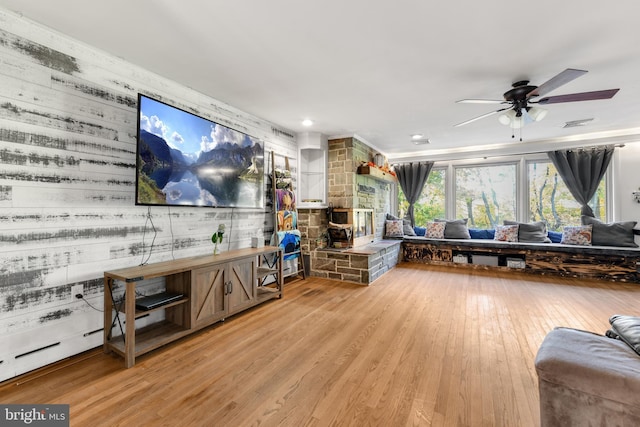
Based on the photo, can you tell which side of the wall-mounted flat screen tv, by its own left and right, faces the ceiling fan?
front

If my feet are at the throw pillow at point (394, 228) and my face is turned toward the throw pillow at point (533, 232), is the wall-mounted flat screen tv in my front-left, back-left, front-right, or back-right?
back-right

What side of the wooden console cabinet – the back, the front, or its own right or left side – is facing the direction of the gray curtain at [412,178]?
left

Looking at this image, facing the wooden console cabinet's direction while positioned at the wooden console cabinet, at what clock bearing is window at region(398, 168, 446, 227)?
The window is roughly at 10 o'clock from the wooden console cabinet.

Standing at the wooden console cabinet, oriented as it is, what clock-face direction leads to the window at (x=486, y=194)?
The window is roughly at 10 o'clock from the wooden console cabinet.

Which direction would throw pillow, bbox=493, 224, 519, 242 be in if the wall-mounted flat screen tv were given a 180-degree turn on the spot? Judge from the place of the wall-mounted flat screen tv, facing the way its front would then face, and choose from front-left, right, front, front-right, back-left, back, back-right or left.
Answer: back-right

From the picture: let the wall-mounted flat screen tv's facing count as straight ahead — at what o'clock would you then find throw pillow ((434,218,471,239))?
The throw pillow is roughly at 10 o'clock from the wall-mounted flat screen tv.

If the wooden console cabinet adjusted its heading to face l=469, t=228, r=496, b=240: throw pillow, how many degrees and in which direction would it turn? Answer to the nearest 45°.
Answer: approximately 45° to its left

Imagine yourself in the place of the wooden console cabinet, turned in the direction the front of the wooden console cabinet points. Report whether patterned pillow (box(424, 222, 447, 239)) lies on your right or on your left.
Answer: on your left

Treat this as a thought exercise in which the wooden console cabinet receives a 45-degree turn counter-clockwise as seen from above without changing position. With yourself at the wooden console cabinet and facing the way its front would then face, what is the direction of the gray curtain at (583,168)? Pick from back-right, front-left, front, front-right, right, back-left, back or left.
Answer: front

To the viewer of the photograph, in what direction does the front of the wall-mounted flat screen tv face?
facing the viewer and to the right of the viewer

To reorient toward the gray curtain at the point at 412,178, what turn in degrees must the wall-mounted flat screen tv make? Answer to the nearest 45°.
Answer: approximately 90° to its left

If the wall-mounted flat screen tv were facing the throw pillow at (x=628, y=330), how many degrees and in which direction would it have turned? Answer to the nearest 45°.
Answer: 0° — it already faces it
